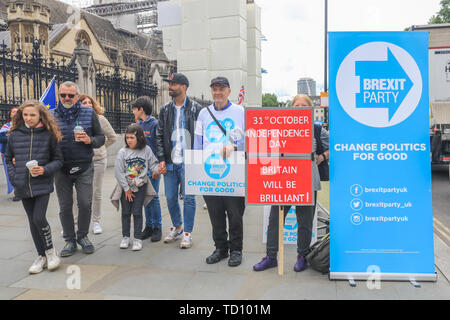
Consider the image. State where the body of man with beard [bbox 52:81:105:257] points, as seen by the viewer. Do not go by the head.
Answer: toward the camera

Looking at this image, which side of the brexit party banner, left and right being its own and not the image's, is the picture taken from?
front

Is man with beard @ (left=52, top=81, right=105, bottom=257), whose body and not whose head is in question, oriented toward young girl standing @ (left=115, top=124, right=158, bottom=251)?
no

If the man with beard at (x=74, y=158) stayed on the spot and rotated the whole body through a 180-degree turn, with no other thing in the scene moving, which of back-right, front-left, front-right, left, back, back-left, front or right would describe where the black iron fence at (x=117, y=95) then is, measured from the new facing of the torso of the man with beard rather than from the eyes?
front

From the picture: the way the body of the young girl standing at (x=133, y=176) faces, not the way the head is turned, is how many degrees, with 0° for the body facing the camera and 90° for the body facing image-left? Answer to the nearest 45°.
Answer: approximately 0°

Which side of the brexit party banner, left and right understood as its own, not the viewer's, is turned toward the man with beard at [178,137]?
right

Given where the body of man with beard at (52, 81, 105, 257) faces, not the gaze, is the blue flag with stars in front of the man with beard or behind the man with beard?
behind

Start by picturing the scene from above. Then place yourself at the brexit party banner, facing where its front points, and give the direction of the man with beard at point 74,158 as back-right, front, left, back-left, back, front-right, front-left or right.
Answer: right

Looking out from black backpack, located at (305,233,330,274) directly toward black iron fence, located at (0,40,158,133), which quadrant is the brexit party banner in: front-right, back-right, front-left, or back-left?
back-right

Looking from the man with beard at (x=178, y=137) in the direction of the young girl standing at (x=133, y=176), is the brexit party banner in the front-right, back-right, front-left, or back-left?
back-left

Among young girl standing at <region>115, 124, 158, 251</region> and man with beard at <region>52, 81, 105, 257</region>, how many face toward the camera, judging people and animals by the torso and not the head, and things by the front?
2

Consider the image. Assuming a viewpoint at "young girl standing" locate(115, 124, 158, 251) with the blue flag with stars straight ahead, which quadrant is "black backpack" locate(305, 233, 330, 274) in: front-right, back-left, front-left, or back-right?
back-right

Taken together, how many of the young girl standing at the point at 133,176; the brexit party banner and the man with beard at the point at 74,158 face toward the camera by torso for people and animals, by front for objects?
3

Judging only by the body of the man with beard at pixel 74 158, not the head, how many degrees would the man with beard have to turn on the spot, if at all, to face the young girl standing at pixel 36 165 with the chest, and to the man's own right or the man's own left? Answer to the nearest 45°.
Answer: approximately 45° to the man's own right

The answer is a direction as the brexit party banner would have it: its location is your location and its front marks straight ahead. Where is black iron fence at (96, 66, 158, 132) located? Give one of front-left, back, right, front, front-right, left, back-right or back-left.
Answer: back-right

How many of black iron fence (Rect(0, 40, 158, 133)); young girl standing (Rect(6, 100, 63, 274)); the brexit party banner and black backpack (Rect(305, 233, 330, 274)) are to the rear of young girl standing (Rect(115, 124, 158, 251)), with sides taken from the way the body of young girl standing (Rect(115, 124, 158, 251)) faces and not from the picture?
1
